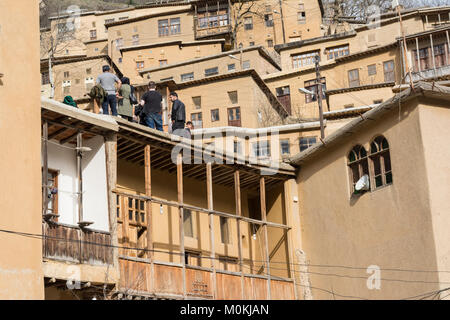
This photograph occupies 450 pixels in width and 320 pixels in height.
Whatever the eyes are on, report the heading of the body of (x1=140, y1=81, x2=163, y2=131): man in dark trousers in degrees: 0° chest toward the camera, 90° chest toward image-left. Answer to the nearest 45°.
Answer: approximately 180°
